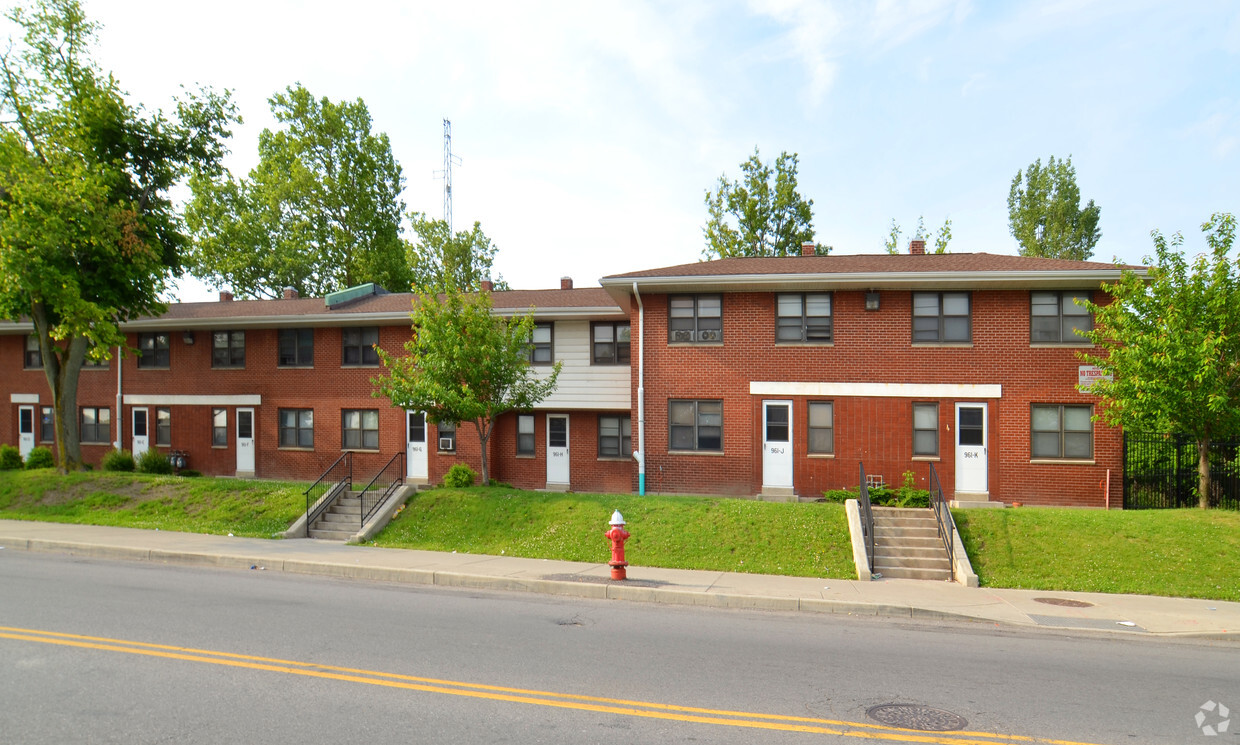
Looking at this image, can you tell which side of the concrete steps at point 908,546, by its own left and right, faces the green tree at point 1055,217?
back

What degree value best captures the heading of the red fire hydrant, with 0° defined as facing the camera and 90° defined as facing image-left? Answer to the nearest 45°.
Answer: approximately 0°

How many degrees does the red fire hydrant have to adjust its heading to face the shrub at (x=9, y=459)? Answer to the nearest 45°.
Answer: approximately 135° to its right

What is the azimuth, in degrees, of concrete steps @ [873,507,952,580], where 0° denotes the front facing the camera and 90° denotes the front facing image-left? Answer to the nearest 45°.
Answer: approximately 0°

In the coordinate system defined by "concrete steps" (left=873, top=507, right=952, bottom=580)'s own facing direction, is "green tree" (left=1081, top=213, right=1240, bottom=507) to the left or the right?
on its left

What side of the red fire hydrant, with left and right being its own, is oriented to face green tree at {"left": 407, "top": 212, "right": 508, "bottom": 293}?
back

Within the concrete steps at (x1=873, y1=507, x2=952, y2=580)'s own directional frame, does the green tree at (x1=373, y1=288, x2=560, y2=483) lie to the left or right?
on its right
